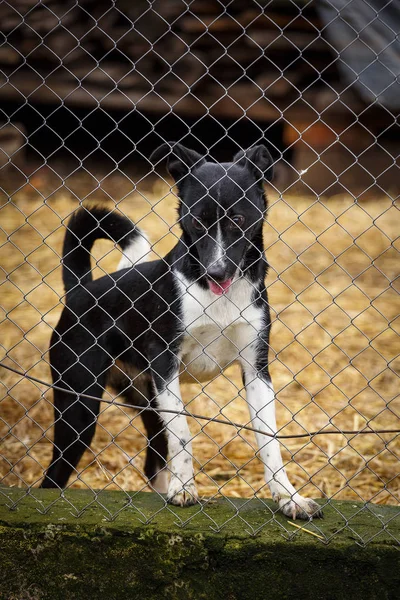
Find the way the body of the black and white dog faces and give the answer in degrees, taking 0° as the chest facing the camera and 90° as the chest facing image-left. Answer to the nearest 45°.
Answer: approximately 315°

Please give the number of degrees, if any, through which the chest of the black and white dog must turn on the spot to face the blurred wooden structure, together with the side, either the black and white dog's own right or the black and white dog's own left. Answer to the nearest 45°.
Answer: approximately 135° to the black and white dog's own left
